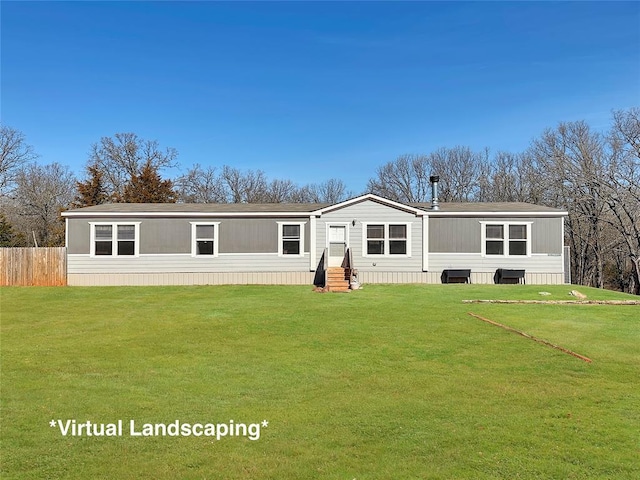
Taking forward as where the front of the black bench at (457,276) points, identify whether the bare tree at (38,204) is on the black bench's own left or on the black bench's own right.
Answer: on the black bench's own right

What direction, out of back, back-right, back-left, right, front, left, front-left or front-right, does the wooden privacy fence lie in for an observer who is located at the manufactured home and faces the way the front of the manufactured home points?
right

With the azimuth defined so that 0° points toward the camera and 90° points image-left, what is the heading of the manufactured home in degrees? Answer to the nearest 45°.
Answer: approximately 0°

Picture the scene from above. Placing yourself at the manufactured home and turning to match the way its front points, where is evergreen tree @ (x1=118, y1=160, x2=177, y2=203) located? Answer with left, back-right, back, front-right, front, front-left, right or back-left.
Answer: back-right

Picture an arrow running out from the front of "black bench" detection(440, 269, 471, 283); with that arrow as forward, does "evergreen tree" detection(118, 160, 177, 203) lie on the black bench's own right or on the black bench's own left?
on the black bench's own right

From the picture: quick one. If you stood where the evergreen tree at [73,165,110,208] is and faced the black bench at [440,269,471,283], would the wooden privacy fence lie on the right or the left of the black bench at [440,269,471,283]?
right

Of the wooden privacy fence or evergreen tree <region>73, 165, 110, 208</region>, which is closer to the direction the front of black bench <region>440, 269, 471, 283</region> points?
the wooden privacy fence

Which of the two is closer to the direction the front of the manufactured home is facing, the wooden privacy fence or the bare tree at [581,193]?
the wooden privacy fence

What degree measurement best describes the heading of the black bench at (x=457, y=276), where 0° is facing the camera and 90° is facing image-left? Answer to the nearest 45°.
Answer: approximately 0°

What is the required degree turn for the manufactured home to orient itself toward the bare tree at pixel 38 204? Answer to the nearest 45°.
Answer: approximately 135° to its right
